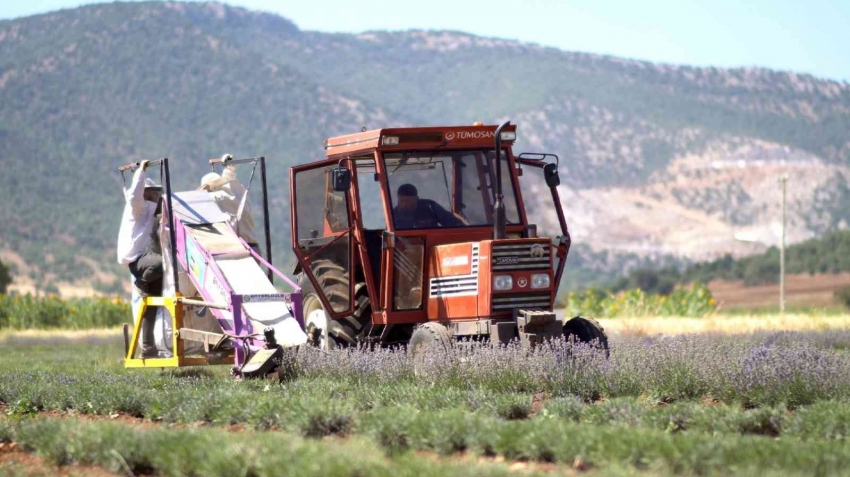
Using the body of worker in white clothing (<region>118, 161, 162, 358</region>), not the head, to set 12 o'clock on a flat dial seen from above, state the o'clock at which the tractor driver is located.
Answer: The tractor driver is roughly at 1 o'clock from the worker in white clothing.

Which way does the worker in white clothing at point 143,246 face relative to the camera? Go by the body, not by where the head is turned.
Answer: to the viewer's right

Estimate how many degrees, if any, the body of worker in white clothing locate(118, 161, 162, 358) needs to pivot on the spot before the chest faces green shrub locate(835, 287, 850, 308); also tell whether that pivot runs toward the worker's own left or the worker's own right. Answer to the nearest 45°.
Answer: approximately 45° to the worker's own left

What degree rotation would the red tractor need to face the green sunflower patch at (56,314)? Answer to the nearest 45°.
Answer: approximately 180°

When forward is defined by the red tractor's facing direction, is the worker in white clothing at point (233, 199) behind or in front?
behind

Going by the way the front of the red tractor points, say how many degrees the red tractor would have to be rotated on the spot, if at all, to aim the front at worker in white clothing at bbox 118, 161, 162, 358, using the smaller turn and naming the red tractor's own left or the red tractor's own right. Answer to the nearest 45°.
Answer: approximately 135° to the red tractor's own right

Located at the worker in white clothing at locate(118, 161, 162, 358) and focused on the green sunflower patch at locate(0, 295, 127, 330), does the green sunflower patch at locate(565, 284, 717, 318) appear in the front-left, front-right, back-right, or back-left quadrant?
front-right

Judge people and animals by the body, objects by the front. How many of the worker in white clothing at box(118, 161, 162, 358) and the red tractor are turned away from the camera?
0

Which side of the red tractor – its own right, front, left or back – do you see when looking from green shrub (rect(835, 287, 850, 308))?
left

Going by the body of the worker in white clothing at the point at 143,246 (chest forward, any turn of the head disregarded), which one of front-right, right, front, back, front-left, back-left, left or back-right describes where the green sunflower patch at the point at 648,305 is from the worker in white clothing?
front-left

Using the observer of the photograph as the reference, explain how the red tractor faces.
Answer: facing the viewer and to the right of the viewer
